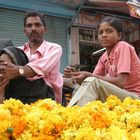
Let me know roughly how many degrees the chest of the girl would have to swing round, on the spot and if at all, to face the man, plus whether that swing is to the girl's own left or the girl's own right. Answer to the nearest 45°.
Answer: approximately 45° to the girl's own right

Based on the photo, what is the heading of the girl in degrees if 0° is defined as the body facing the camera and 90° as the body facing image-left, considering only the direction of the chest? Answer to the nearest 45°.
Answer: approximately 45°
